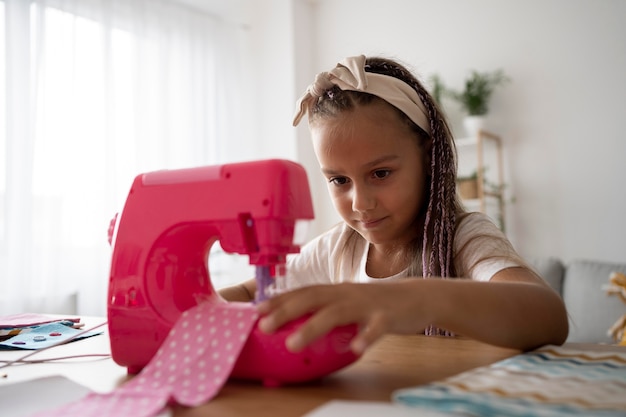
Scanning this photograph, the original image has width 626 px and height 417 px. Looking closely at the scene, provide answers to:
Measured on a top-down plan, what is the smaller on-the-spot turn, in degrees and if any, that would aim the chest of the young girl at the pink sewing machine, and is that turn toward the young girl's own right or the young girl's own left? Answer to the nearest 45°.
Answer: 0° — they already face it

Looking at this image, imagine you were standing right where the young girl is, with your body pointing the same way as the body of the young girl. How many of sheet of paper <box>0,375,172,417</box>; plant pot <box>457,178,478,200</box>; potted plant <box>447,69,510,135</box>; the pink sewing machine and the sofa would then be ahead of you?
2

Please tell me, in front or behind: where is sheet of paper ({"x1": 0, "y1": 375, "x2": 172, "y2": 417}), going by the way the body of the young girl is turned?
in front

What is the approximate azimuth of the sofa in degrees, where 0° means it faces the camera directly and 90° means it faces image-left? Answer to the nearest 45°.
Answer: approximately 0°

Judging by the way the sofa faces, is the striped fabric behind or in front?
in front

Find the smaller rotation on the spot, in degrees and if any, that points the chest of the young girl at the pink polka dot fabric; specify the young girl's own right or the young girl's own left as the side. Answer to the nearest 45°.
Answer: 0° — they already face it

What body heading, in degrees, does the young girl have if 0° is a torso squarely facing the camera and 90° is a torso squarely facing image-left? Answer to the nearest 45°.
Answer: approximately 45°

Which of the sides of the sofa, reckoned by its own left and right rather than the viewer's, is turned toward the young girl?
front
